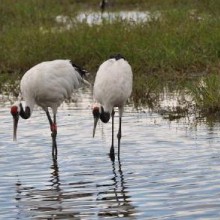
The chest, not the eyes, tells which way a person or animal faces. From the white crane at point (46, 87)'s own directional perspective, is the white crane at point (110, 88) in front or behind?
behind

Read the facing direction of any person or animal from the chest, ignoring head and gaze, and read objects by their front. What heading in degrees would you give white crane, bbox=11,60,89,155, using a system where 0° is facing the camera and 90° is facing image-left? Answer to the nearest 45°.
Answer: approximately 90°
